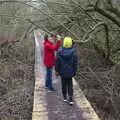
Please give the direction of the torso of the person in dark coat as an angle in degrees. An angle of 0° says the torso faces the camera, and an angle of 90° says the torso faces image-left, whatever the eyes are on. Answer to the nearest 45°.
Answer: approximately 180°

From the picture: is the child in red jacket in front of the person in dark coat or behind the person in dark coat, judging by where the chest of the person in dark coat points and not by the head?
in front
